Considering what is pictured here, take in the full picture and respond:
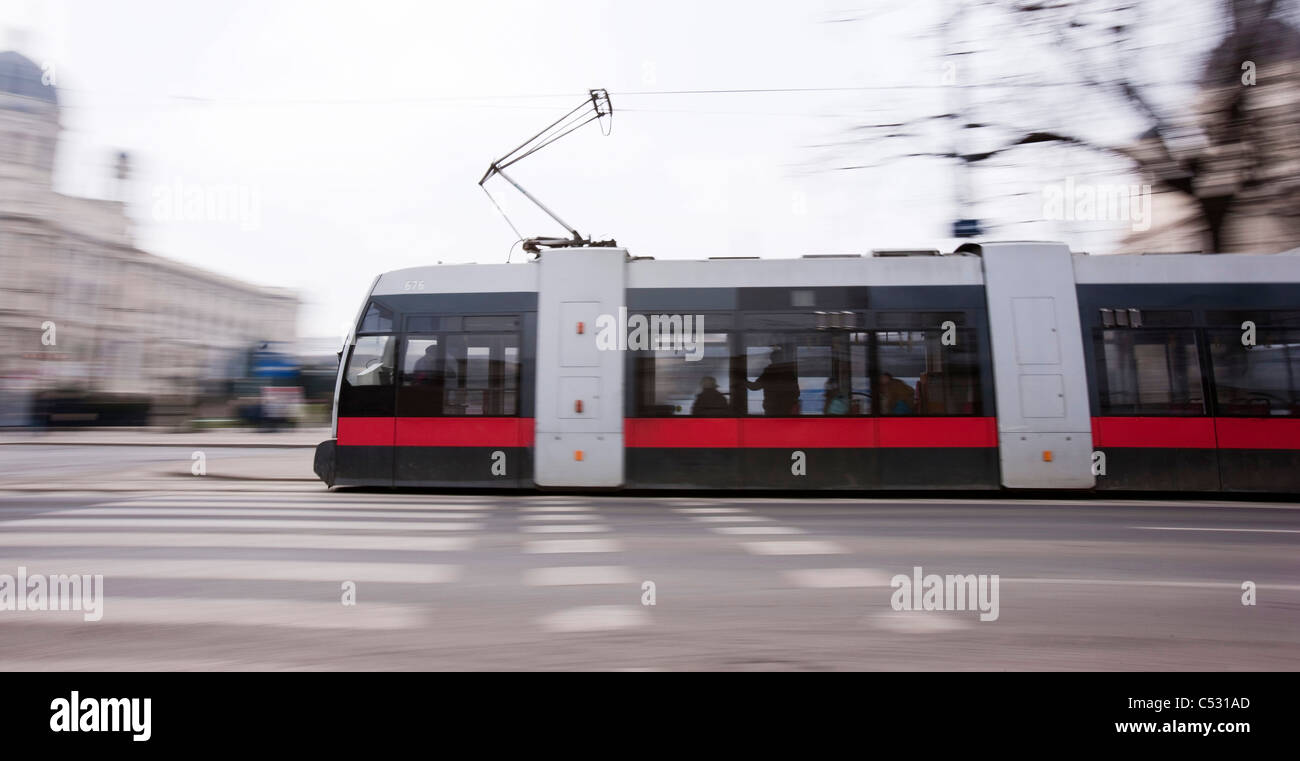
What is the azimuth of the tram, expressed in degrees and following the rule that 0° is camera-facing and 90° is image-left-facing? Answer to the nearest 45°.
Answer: approximately 90°

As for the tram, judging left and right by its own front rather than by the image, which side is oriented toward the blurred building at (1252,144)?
right
